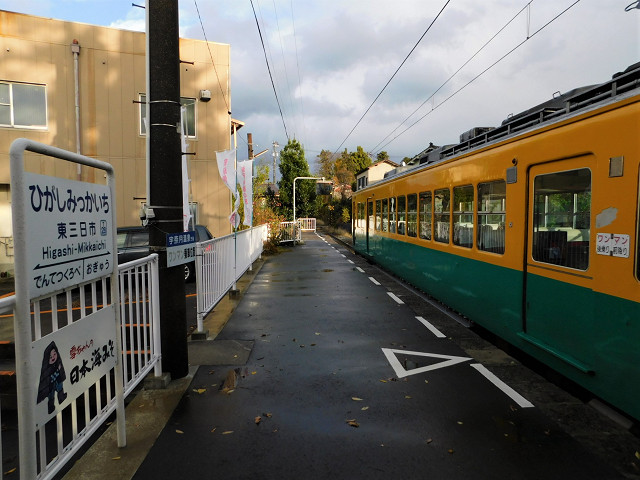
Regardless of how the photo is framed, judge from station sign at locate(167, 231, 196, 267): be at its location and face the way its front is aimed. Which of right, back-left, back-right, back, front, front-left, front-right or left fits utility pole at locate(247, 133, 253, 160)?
back-left

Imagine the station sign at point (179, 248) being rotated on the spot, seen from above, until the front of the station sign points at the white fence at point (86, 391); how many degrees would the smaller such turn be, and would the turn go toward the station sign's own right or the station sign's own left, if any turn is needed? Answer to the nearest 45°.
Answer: approximately 90° to the station sign's own right

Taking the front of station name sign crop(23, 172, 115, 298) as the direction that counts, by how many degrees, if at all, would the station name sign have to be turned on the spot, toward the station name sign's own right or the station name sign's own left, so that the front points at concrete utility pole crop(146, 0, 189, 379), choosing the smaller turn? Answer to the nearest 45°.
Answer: approximately 90° to the station name sign's own left

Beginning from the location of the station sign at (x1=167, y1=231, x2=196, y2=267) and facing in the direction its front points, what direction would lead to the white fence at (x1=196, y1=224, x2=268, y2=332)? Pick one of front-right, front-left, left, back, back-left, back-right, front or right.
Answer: back-left

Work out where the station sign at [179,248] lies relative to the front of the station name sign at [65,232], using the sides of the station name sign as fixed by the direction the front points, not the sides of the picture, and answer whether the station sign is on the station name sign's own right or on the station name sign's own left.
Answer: on the station name sign's own left

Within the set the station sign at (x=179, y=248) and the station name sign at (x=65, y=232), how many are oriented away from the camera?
0

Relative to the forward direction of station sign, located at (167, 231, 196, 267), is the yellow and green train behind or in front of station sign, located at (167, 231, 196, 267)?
in front

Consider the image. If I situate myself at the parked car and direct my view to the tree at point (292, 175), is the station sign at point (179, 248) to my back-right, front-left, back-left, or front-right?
back-right

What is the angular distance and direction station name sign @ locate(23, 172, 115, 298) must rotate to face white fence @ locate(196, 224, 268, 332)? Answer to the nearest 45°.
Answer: approximately 90° to its left

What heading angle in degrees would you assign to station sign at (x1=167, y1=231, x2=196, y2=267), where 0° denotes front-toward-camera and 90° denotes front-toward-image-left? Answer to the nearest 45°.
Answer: approximately 315°

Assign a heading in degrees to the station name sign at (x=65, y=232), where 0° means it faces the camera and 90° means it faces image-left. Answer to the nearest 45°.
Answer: approximately 315°
